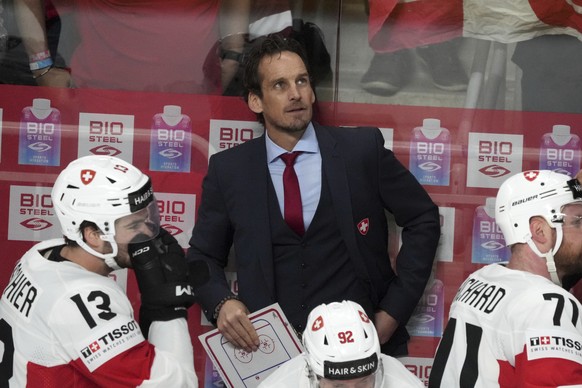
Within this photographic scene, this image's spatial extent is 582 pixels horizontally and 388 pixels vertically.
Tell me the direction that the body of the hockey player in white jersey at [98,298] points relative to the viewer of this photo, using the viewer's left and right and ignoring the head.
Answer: facing to the right of the viewer

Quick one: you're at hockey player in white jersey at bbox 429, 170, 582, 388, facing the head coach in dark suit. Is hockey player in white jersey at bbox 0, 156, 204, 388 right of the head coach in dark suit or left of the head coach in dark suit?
left

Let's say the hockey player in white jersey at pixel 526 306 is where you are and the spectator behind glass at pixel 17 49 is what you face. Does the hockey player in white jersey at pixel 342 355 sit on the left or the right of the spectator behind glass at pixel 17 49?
left

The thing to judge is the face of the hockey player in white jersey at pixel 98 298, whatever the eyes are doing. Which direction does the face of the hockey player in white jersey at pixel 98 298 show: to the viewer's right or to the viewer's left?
to the viewer's right

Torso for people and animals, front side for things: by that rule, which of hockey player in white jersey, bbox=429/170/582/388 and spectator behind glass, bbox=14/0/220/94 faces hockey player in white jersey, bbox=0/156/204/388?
the spectator behind glass

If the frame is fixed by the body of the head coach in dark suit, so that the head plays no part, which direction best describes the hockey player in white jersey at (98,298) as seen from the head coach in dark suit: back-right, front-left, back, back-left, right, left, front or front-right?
front-right
